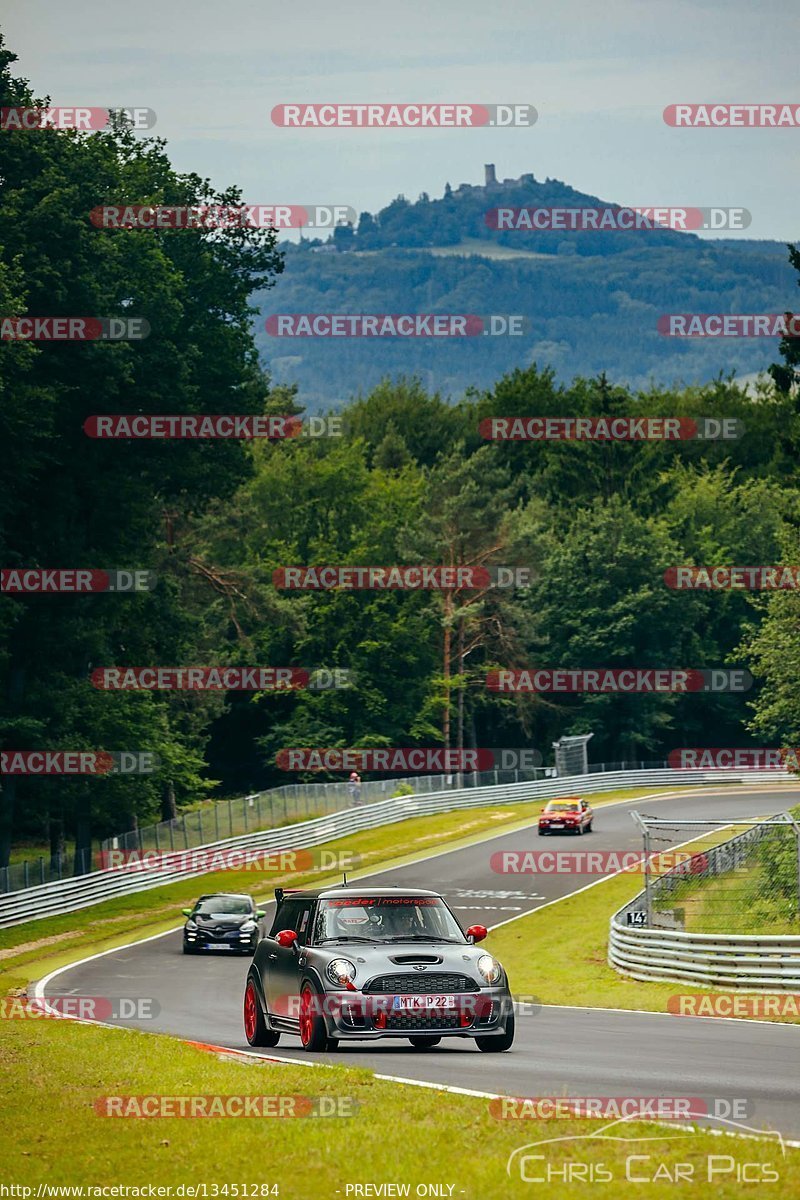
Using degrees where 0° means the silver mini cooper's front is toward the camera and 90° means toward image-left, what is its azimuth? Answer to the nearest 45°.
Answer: approximately 315°

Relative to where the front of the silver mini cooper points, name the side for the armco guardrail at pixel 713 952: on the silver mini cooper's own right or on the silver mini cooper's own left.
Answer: on the silver mini cooper's own left
